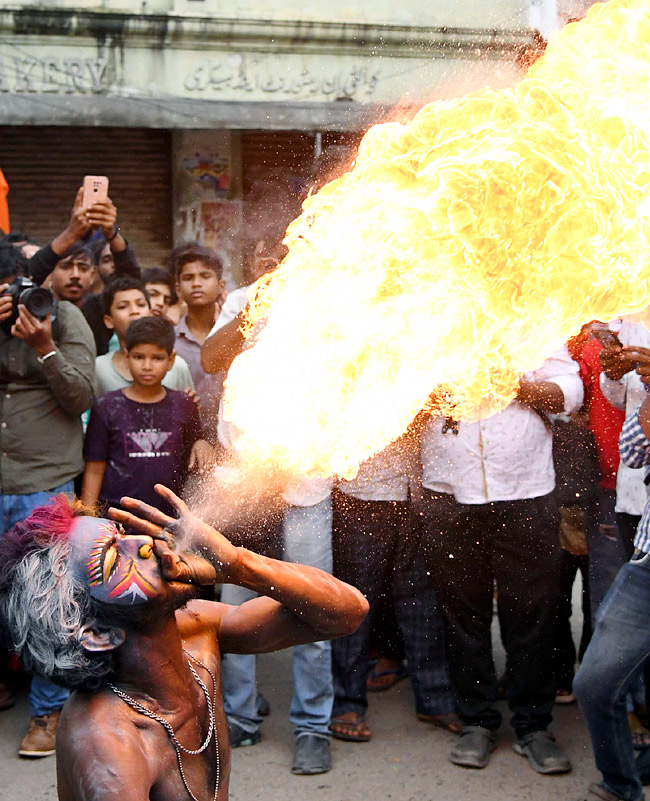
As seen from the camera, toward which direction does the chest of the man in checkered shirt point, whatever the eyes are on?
to the viewer's left

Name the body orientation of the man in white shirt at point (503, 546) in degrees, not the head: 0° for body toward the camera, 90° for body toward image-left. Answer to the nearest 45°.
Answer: approximately 0°

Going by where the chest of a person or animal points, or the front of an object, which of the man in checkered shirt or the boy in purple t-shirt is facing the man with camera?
the man in checkered shirt

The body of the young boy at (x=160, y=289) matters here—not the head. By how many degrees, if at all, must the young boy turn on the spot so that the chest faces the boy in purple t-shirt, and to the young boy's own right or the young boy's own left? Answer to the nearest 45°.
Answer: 0° — they already face them

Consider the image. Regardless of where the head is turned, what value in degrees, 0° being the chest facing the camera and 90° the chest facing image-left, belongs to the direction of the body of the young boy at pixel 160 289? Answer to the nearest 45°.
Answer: approximately 0°
